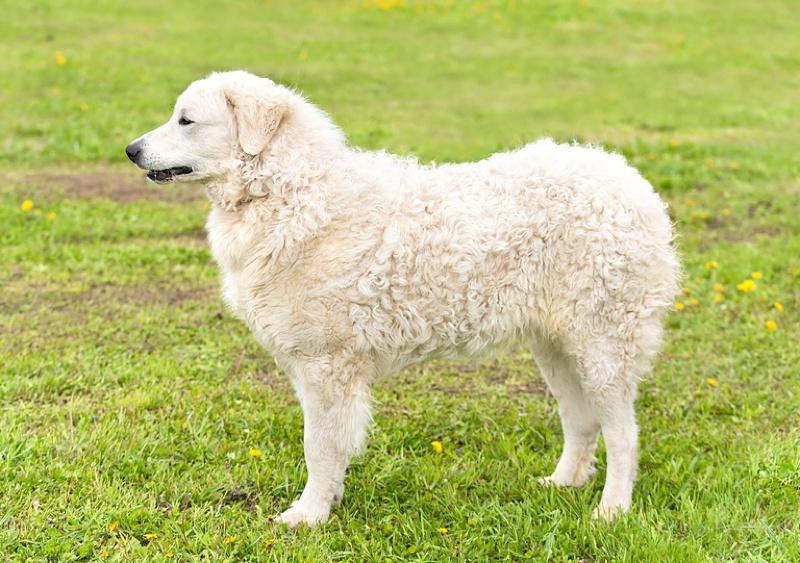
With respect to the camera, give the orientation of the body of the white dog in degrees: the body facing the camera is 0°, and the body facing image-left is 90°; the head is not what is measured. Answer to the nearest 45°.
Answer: approximately 90°
